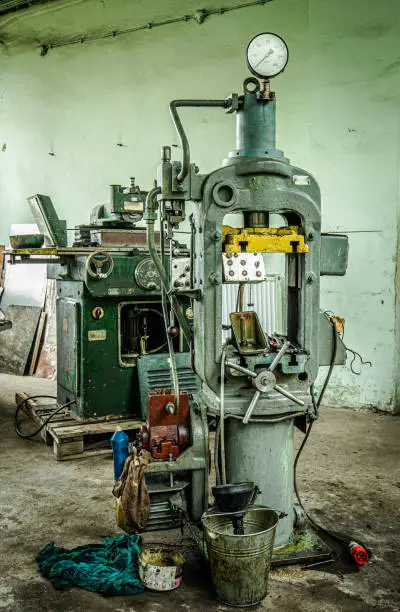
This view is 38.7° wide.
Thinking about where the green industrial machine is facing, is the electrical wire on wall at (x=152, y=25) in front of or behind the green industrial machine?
behind

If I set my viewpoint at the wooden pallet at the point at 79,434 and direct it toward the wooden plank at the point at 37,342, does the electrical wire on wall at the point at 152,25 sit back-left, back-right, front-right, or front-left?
front-right

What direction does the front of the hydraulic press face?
toward the camera
